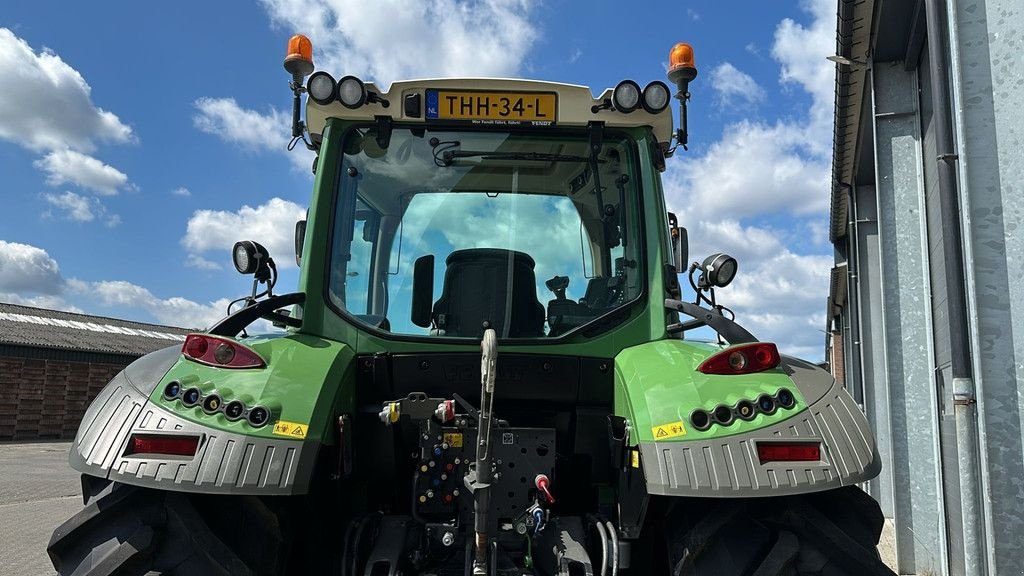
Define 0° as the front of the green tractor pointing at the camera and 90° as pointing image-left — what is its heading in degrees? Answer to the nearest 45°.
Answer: approximately 180°

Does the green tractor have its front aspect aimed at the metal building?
no
